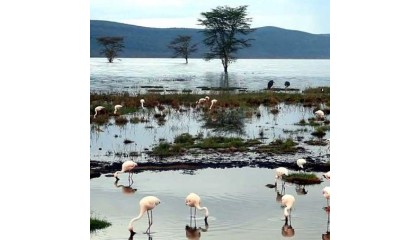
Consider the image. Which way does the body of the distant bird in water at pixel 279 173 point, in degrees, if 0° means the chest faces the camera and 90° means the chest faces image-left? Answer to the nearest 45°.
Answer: approximately 90°

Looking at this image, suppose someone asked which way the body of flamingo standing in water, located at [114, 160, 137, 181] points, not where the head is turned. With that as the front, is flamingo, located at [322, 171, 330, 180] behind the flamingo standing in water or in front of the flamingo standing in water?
behind

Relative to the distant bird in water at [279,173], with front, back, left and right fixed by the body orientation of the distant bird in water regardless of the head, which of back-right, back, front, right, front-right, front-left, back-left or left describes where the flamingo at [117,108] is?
front

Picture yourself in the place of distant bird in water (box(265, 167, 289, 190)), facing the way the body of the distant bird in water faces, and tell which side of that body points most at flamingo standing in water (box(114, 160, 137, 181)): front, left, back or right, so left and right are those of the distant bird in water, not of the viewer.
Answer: front

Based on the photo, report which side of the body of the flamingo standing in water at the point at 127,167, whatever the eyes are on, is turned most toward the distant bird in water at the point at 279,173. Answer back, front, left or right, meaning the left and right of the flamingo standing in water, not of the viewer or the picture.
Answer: back

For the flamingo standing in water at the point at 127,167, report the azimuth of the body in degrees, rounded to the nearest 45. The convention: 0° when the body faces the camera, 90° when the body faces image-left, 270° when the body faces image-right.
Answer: approximately 90°

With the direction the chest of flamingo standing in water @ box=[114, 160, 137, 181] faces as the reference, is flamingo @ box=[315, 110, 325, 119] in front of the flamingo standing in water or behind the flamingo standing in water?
behind

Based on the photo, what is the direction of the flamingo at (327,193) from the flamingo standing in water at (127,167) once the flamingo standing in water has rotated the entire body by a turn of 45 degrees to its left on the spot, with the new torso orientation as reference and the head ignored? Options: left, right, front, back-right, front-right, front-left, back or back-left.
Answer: back-left

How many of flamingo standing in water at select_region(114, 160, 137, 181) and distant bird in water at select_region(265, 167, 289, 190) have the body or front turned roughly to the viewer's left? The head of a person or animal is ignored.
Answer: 2

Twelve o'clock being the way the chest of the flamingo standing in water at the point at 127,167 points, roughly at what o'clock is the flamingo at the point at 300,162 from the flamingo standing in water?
The flamingo is roughly at 6 o'clock from the flamingo standing in water.

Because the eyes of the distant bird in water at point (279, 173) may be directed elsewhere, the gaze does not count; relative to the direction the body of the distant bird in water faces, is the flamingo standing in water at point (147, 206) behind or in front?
in front
